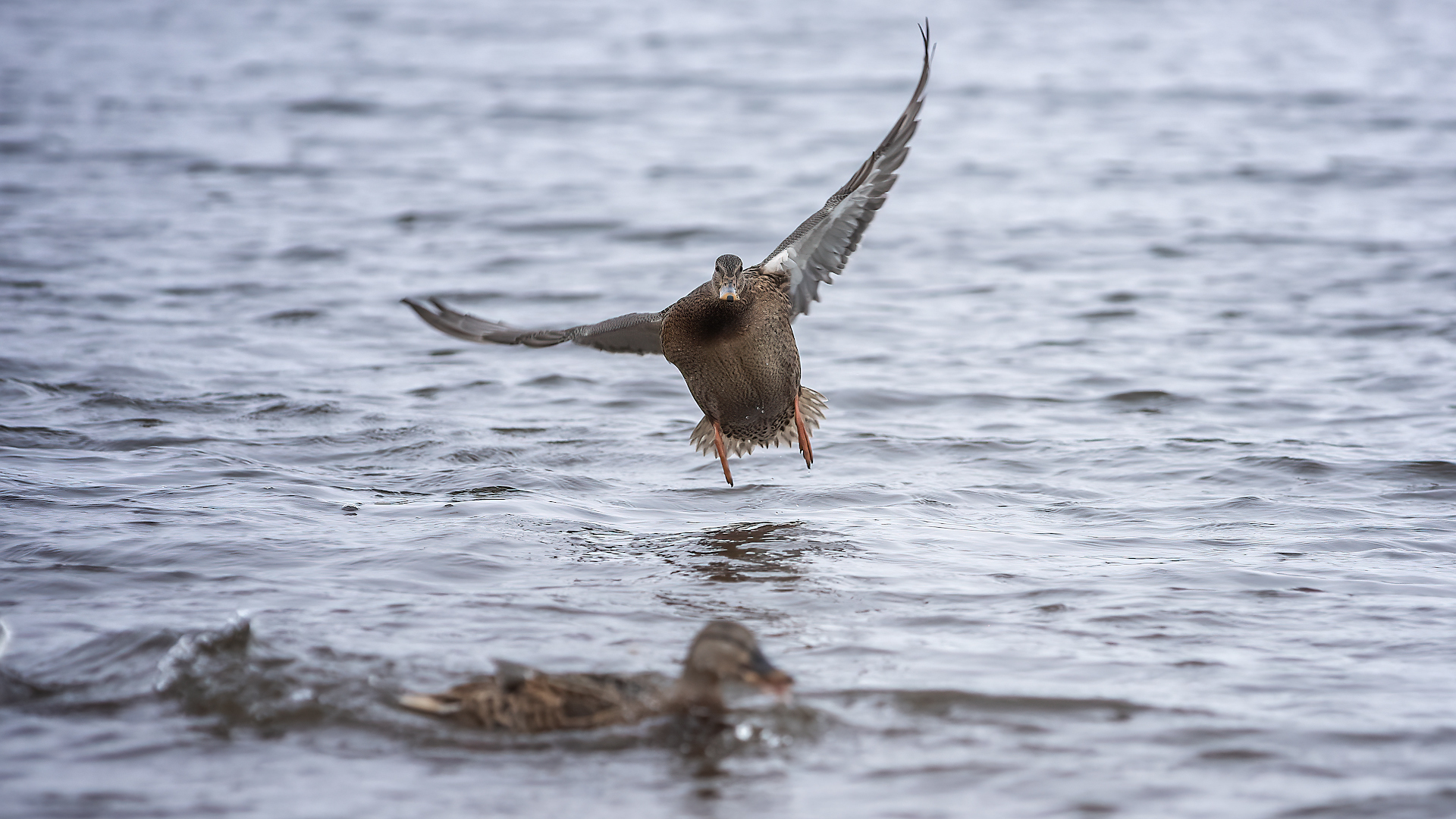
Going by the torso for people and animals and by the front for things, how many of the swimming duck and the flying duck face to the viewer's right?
1

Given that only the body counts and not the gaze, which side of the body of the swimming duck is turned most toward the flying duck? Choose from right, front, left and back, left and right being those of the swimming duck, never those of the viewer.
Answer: left

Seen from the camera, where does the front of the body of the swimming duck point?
to the viewer's right

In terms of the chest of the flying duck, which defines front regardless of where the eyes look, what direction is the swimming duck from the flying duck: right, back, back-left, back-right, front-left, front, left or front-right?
front

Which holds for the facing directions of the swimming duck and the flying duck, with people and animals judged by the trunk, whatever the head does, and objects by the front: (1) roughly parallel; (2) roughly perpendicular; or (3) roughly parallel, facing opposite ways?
roughly perpendicular

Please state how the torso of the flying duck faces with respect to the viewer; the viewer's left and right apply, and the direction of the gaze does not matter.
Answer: facing the viewer
